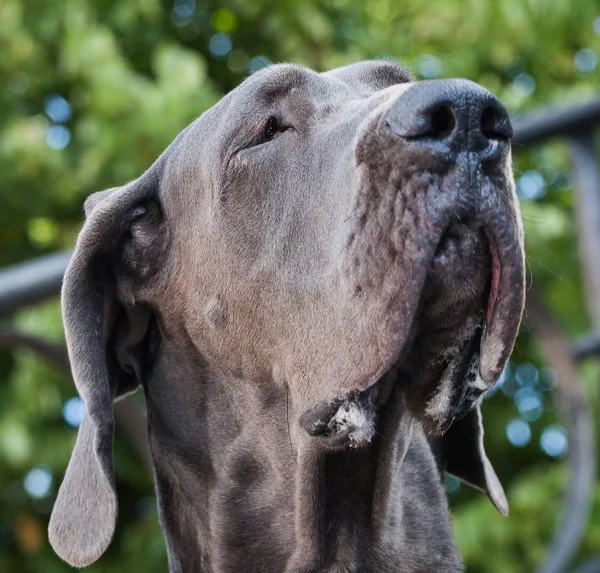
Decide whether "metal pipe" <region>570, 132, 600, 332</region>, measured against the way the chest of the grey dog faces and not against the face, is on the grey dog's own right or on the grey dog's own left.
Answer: on the grey dog's own left

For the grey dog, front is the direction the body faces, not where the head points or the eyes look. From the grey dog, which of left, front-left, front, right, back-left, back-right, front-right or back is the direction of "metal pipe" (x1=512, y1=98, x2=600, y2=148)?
left

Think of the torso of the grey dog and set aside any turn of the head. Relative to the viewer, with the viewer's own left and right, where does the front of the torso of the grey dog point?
facing the viewer and to the right of the viewer

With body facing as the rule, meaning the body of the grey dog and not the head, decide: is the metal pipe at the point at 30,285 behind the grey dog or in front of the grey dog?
behind
